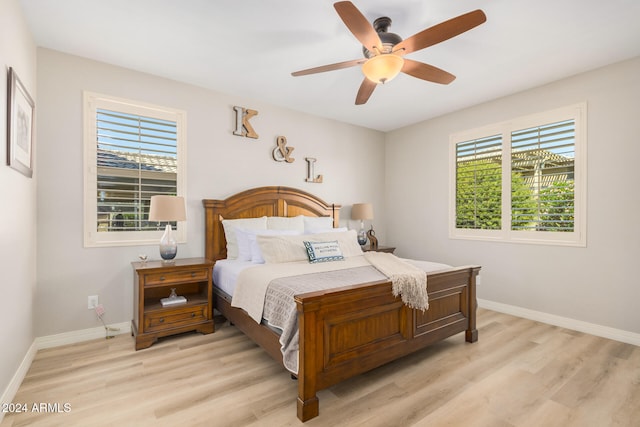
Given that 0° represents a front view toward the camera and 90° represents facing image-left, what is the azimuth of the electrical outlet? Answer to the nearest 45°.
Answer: approximately 0°

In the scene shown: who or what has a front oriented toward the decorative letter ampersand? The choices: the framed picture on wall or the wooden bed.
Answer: the framed picture on wall

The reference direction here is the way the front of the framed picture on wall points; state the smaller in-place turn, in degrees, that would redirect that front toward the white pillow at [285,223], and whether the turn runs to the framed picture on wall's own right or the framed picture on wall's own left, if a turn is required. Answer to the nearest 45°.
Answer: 0° — it already faces it

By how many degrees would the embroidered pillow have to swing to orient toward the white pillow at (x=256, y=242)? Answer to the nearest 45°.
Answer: approximately 135° to its right

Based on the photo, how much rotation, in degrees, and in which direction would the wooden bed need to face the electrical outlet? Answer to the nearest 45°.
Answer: approximately 135° to its right

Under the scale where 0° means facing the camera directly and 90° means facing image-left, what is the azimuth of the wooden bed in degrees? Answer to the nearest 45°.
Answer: approximately 315°

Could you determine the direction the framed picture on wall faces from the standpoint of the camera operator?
facing to the right of the viewer

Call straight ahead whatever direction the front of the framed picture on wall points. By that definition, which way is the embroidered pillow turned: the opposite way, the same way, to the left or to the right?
to the right

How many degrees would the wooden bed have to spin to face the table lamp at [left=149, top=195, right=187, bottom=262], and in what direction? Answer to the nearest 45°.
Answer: approximately 135° to its right

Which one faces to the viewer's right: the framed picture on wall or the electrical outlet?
the framed picture on wall

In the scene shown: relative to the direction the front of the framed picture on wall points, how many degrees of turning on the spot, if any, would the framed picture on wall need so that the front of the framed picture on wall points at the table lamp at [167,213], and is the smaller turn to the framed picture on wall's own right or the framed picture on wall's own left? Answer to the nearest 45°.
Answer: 0° — it already faces it
